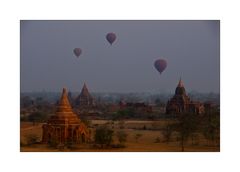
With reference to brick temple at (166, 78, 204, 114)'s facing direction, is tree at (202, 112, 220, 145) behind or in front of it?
in front

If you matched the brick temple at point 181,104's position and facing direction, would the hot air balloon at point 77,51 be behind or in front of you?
behind
